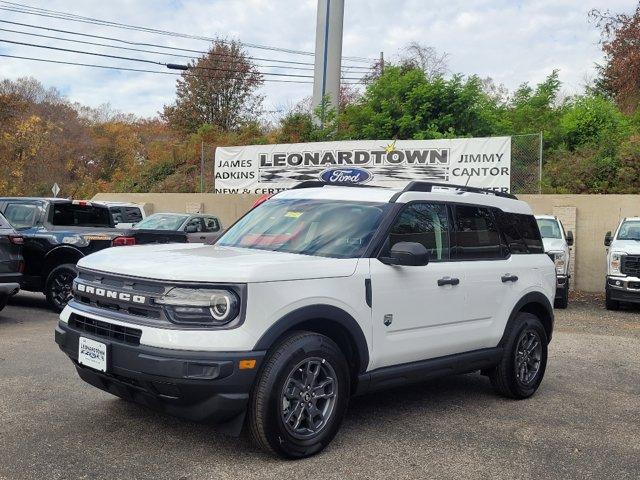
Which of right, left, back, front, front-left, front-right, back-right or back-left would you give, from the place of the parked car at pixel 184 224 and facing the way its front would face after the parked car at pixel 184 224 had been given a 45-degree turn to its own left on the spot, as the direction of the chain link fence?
left

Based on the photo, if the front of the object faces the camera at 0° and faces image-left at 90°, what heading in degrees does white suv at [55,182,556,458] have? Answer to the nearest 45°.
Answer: approximately 45°

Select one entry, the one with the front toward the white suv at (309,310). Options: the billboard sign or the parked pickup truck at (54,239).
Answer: the billboard sign

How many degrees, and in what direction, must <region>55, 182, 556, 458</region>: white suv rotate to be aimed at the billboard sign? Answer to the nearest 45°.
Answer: approximately 135° to its right

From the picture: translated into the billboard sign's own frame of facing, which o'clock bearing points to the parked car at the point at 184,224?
The parked car is roughly at 2 o'clock from the billboard sign.

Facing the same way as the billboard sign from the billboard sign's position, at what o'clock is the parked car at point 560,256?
The parked car is roughly at 11 o'clock from the billboard sign.

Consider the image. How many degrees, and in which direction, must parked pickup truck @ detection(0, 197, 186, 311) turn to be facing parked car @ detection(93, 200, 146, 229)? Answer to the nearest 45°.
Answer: approximately 45° to its right

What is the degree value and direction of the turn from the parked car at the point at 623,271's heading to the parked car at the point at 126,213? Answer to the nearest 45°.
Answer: approximately 90° to its right

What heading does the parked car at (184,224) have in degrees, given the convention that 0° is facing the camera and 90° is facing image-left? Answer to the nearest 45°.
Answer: approximately 45°

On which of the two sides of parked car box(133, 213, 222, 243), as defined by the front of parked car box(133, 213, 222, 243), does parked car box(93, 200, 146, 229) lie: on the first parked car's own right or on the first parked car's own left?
on the first parked car's own right

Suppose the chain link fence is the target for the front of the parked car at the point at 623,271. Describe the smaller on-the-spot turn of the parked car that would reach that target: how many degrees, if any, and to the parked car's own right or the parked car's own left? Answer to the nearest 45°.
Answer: approximately 135° to the parked car's own right

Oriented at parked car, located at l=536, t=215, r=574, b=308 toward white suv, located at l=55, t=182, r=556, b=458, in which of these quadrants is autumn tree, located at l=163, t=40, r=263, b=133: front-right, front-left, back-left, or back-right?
back-right

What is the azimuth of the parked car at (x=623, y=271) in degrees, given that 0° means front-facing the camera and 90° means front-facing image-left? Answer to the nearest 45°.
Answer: approximately 0°
